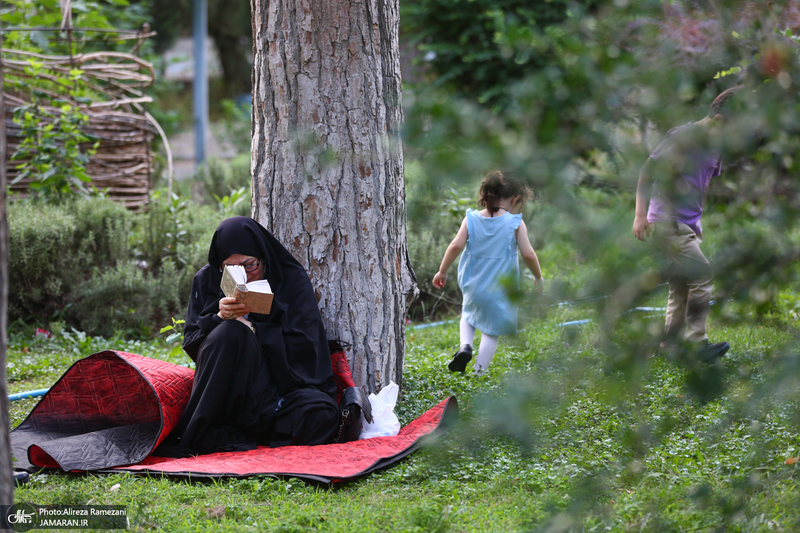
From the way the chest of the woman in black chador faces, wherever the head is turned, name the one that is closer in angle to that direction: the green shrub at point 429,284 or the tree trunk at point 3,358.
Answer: the tree trunk

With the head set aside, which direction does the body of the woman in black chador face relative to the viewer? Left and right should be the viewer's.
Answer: facing the viewer and to the left of the viewer

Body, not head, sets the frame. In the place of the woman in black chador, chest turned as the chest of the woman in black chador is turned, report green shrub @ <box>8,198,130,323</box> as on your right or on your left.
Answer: on your right

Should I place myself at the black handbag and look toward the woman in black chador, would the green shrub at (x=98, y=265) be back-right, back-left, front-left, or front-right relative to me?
front-right

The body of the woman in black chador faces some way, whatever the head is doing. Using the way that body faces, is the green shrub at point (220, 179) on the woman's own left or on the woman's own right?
on the woman's own right

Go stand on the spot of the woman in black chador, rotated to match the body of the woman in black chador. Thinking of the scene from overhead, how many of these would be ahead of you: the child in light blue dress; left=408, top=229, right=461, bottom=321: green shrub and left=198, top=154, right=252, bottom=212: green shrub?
0

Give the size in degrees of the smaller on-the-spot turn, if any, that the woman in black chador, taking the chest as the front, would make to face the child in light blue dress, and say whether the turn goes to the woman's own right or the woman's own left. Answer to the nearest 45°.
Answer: approximately 180°

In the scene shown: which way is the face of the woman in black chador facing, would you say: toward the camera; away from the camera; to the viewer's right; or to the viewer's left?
toward the camera
